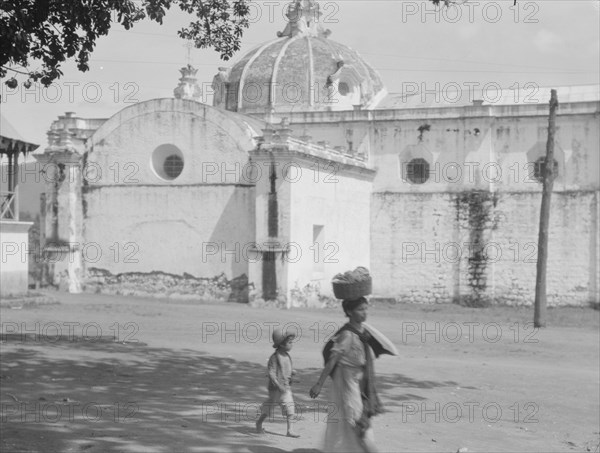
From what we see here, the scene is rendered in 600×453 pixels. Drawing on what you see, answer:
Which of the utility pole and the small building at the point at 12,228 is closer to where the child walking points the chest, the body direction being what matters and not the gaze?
the utility pole

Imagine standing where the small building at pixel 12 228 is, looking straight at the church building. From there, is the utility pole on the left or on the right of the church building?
right

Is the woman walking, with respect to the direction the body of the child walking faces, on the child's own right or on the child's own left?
on the child's own right

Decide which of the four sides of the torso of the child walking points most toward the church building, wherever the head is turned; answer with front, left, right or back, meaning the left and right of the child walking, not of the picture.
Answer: left

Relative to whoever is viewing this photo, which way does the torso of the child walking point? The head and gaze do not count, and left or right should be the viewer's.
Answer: facing to the right of the viewer

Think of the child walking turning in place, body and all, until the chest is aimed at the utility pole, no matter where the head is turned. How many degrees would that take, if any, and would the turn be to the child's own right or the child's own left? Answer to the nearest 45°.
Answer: approximately 45° to the child's own left
